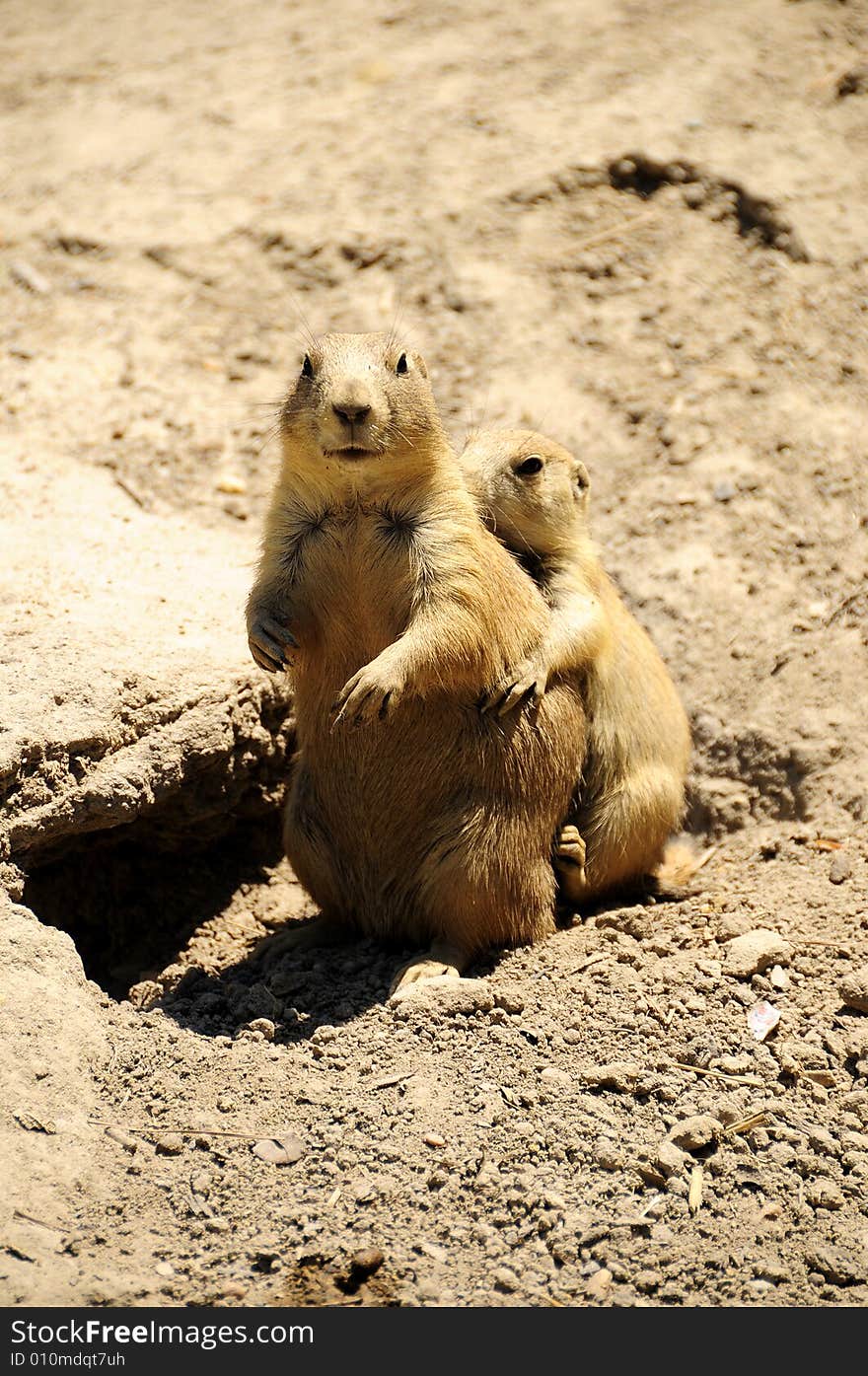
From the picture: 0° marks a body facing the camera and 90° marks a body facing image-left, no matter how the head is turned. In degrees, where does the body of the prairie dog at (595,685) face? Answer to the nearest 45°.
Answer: approximately 90°

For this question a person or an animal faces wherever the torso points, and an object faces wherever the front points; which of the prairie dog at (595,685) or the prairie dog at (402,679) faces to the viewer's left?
the prairie dog at (595,685)

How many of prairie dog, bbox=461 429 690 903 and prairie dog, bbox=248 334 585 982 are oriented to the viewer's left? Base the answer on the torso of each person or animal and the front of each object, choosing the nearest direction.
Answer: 1

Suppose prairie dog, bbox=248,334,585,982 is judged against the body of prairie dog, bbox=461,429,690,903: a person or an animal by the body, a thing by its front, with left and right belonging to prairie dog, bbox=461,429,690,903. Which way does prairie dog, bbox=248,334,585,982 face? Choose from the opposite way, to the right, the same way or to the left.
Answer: to the left

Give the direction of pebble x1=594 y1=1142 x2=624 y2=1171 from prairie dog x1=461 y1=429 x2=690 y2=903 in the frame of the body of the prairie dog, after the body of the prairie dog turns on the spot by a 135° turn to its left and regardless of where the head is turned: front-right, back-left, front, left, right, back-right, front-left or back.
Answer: front-right

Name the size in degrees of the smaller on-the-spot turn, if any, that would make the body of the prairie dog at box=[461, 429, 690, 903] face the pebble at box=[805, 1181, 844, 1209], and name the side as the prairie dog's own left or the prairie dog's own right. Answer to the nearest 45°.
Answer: approximately 90° to the prairie dog's own left

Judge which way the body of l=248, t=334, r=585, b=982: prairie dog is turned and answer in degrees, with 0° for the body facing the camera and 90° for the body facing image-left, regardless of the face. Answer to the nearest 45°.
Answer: approximately 0°

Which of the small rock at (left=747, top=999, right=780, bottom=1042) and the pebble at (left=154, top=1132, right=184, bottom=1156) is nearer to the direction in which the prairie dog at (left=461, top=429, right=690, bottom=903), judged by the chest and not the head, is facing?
the pebble

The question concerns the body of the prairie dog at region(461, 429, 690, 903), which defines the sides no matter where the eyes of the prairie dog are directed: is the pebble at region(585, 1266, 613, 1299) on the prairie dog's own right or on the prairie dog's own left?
on the prairie dog's own left

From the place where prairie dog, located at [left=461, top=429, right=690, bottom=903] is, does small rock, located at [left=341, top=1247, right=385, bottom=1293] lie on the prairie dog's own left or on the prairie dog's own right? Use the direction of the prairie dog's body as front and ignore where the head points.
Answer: on the prairie dog's own left

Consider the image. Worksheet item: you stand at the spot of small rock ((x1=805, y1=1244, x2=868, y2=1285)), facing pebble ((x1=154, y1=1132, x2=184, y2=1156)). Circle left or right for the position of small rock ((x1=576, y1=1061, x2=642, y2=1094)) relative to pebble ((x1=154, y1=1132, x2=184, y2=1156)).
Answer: right

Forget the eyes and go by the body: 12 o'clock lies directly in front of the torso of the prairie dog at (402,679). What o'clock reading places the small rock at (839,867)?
The small rock is roughly at 9 o'clock from the prairie dog.

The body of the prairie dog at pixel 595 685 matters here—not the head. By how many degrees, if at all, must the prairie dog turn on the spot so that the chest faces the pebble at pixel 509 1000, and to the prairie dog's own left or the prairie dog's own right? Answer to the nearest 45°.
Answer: approximately 90° to the prairie dog's own left
